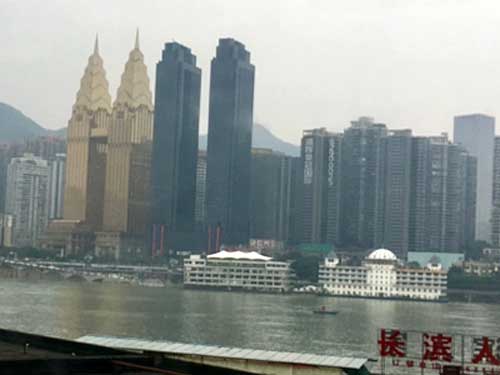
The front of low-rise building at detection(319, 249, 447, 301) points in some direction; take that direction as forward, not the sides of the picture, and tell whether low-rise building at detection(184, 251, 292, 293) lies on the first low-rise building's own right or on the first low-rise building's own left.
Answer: on the first low-rise building's own right

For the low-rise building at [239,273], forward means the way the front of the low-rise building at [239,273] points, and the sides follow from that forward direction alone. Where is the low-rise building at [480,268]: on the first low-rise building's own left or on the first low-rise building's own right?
on the first low-rise building's own left

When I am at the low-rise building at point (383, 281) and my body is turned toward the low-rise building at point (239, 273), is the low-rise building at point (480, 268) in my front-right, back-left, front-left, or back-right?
back-right

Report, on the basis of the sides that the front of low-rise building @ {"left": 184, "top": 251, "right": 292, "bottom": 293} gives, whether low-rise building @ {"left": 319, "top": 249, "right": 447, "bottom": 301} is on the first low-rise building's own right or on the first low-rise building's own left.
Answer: on the first low-rise building's own left

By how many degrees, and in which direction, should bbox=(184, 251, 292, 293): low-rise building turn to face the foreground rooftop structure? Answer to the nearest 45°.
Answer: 0° — it already faces it

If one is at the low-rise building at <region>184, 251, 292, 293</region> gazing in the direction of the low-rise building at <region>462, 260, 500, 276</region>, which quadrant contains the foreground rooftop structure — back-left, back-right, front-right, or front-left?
back-right

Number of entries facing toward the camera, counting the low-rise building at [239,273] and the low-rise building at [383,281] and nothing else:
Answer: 2

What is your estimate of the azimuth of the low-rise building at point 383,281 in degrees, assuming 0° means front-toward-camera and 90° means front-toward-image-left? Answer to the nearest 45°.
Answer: approximately 0°
